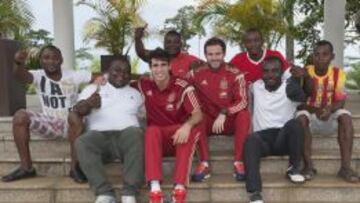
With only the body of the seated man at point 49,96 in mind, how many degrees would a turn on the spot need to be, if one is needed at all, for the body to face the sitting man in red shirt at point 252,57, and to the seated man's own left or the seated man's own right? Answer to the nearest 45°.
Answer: approximately 90° to the seated man's own left

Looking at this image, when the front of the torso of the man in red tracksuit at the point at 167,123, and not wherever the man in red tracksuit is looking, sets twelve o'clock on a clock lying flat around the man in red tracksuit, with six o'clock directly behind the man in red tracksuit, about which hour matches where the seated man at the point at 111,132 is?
The seated man is roughly at 3 o'clock from the man in red tracksuit.

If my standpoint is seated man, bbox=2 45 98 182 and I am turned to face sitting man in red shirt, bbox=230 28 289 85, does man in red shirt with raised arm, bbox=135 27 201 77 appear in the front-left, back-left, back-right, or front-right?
front-left

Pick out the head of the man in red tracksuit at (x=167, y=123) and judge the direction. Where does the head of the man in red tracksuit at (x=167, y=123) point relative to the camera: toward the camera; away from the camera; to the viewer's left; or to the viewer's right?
toward the camera

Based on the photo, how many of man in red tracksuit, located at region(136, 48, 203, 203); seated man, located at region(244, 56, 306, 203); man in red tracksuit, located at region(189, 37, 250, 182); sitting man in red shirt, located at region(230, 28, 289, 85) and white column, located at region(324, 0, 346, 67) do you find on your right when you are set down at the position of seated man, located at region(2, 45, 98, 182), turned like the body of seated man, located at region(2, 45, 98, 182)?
0

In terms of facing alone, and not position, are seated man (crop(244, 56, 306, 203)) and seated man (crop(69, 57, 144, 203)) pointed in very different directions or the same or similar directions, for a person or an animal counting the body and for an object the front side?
same or similar directions

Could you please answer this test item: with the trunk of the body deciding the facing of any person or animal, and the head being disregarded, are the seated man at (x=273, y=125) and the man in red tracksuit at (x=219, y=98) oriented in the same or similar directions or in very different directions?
same or similar directions

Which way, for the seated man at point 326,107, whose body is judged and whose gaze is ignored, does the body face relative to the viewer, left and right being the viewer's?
facing the viewer

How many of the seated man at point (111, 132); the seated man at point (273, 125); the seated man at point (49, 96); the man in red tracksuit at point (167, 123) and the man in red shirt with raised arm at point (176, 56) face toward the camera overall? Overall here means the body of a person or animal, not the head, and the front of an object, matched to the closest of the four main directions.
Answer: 5

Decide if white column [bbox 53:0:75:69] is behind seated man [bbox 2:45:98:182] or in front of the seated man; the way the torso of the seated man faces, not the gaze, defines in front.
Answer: behind

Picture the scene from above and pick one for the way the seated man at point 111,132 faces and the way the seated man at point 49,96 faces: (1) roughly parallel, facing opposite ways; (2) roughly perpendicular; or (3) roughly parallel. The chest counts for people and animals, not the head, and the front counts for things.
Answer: roughly parallel

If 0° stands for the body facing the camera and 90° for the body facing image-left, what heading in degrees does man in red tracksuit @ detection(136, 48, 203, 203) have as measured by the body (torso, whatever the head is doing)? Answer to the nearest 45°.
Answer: approximately 0°

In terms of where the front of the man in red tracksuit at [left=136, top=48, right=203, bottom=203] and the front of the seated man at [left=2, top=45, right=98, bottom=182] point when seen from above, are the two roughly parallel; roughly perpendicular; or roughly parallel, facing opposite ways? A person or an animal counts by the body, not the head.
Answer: roughly parallel

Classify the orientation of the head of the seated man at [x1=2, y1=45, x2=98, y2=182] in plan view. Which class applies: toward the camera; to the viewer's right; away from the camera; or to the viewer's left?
toward the camera

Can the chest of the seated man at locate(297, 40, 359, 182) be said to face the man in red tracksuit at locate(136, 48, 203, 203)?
no

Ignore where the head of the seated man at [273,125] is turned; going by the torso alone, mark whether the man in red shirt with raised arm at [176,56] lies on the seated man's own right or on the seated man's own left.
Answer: on the seated man's own right

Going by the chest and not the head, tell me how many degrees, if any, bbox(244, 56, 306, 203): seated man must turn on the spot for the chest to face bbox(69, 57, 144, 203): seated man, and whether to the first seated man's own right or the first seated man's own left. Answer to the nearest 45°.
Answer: approximately 90° to the first seated man's own right

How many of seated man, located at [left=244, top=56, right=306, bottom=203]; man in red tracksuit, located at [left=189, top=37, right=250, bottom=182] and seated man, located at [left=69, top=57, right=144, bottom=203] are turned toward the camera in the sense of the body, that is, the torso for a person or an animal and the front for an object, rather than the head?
3

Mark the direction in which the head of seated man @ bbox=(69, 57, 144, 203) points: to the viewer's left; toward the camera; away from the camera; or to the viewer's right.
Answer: toward the camera
